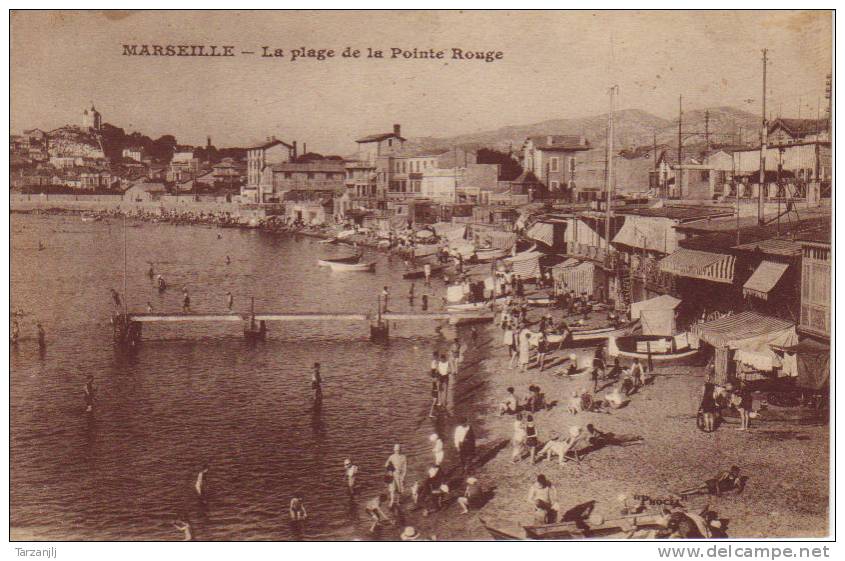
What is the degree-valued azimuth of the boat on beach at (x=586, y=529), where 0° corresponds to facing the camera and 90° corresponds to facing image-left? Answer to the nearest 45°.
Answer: approximately 90°

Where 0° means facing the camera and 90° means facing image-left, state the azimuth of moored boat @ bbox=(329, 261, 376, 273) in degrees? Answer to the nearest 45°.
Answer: approximately 90°

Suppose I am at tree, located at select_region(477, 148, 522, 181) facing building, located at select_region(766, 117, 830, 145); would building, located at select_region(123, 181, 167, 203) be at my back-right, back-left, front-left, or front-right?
back-right
